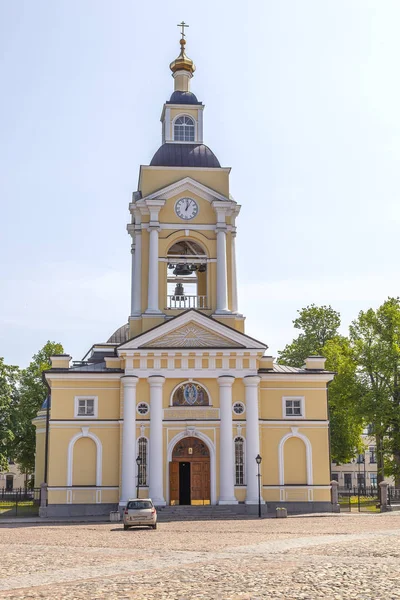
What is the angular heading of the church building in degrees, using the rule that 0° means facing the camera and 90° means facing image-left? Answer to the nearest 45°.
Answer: approximately 0°

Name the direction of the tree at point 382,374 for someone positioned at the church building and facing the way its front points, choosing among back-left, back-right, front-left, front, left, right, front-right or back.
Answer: back-left
